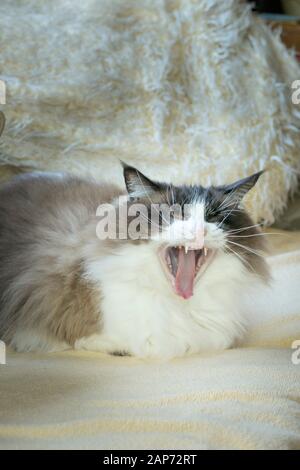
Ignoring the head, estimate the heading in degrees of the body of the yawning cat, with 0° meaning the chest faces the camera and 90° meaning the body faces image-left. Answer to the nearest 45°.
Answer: approximately 315°
